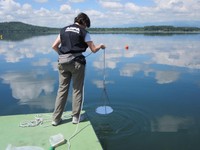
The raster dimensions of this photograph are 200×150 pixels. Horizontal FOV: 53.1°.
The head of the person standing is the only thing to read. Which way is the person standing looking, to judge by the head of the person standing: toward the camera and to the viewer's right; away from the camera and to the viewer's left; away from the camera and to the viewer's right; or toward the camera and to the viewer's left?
away from the camera and to the viewer's right

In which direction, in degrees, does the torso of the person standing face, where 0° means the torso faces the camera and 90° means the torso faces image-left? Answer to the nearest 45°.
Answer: approximately 225°
